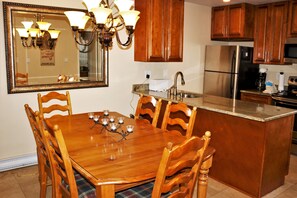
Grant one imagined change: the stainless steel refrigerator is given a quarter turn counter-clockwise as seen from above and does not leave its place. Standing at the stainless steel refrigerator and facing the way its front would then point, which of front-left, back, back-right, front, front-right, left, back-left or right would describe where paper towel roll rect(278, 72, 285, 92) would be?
front-left

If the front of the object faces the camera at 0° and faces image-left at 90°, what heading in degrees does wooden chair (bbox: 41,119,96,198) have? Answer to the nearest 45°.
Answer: approximately 225°

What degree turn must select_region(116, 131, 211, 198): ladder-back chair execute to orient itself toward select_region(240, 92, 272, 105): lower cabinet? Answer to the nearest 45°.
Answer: approximately 90° to its right

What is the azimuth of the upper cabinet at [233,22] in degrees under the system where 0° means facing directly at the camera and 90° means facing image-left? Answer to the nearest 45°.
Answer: approximately 45°

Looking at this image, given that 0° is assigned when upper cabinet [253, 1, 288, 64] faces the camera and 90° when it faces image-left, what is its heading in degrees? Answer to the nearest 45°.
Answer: approximately 45°
